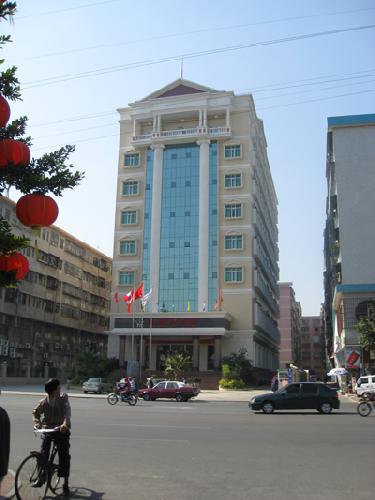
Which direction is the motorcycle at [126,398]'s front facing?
to the viewer's left

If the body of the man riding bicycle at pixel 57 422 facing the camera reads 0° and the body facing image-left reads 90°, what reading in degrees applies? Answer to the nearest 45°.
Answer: approximately 45°

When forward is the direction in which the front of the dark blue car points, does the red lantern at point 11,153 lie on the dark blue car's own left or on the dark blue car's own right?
on the dark blue car's own left

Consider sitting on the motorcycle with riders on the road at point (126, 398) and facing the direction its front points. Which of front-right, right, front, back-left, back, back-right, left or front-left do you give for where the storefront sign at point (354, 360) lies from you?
back-right

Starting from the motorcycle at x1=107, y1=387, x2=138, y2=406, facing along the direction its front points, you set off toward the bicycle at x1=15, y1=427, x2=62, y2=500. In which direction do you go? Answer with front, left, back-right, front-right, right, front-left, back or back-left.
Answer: left

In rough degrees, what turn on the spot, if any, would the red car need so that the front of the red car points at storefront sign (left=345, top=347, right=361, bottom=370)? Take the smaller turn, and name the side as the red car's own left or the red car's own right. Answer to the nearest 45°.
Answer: approximately 135° to the red car's own right

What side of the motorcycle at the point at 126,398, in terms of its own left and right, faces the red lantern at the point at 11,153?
left

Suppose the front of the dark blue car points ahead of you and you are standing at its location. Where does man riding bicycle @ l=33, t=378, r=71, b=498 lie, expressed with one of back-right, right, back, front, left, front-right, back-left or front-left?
left

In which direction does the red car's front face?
to the viewer's left

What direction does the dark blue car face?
to the viewer's left

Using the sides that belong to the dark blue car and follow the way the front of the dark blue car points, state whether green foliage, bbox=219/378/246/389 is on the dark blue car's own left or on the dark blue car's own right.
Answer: on the dark blue car's own right
